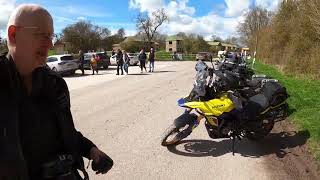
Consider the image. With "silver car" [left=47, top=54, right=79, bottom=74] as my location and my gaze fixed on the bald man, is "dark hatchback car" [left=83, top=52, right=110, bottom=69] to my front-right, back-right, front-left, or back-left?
back-left

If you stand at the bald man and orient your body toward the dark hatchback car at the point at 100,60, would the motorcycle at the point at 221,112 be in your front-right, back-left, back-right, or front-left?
front-right

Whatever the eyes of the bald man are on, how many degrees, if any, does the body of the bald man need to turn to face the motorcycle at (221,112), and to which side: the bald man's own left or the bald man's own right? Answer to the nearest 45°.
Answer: approximately 90° to the bald man's own left

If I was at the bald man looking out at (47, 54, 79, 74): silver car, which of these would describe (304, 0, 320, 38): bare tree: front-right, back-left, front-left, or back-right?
front-right

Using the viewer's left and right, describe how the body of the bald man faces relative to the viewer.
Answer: facing the viewer and to the right of the viewer

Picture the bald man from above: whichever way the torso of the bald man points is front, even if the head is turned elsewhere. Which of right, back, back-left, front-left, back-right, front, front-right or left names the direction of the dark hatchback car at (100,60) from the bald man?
back-left

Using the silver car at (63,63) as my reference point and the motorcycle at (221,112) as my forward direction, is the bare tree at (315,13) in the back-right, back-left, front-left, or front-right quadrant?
front-left

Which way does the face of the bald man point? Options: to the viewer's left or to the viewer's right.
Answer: to the viewer's right

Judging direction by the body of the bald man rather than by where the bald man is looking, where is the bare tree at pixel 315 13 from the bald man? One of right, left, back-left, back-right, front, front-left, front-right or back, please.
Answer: left

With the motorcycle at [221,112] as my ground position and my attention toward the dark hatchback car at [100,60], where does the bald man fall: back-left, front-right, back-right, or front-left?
back-left

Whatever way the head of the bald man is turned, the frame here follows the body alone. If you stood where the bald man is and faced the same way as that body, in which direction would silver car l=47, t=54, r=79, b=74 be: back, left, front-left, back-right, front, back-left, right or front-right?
back-left
